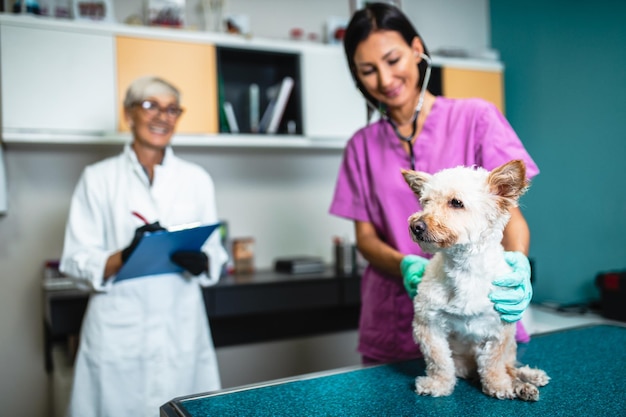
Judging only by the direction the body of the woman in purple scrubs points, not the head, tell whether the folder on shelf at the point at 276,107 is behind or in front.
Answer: behind

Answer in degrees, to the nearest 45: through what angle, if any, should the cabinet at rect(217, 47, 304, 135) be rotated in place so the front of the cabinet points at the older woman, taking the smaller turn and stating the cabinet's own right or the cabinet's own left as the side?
0° — it already faces them

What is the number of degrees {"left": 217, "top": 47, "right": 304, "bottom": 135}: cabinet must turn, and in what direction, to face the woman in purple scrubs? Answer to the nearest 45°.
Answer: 0° — it already faces them

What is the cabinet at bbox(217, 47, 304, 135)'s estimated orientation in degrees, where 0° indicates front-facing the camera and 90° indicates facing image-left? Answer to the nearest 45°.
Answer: approximately 0°

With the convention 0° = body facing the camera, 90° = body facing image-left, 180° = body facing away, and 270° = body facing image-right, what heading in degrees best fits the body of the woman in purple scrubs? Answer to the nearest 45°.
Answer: approximately 0°

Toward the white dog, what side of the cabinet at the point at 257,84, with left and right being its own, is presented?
front

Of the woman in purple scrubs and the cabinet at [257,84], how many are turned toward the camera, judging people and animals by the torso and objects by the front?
2
